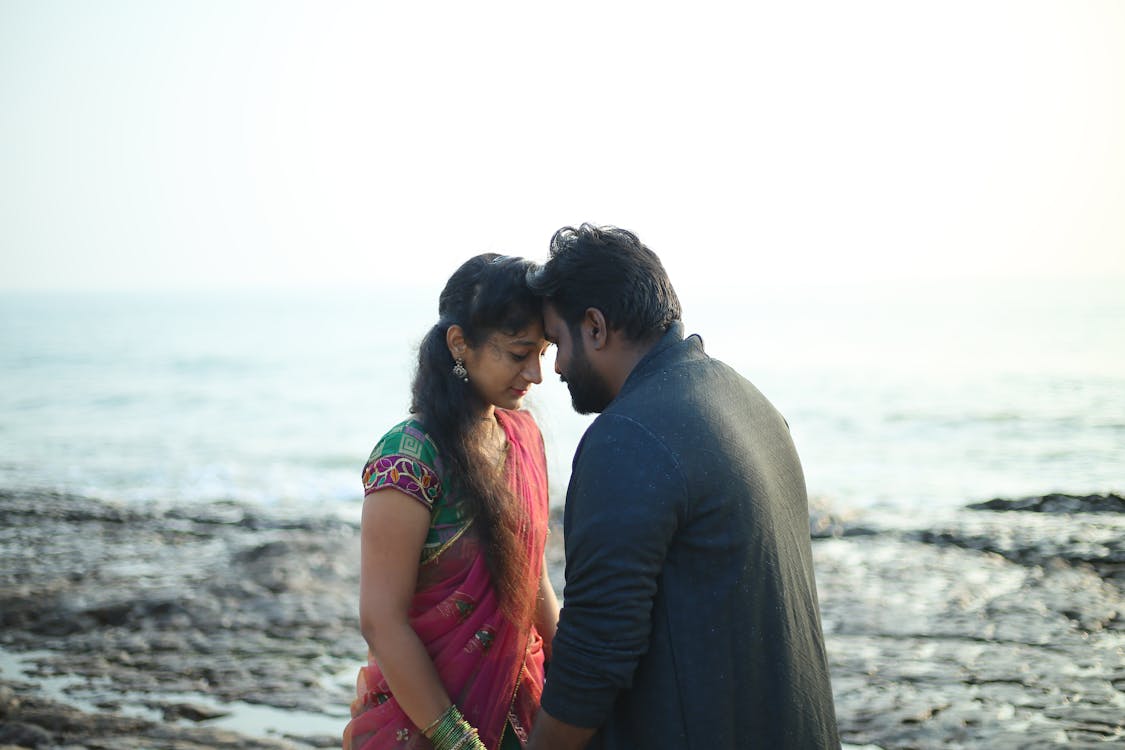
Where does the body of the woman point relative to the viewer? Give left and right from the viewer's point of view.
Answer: facing the viewer and to the right of the viewer

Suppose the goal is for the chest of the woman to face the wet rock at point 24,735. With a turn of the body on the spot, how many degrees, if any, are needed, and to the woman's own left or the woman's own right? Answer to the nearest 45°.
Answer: approximately 180°

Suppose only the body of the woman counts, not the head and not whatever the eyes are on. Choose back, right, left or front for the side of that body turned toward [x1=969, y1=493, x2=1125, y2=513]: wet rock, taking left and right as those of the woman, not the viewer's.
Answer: left

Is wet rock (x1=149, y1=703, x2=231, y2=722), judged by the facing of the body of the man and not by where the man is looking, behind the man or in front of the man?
in front

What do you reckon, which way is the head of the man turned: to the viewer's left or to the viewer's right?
to the viewer's left

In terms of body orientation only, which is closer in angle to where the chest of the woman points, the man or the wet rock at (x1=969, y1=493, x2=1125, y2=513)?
the man

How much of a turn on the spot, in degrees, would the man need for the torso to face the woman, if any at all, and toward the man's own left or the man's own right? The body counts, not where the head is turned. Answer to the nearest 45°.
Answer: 0° — they already face them

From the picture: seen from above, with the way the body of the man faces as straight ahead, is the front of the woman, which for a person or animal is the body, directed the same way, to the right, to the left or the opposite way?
the opposite way

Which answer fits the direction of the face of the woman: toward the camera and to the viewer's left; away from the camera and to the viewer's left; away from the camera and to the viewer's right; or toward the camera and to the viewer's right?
toward the camera and to the viewer's right

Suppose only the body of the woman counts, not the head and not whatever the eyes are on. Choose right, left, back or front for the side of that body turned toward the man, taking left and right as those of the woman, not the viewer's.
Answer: front

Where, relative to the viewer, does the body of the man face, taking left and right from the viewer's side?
facing away from the viewer and to the left of the viewer
